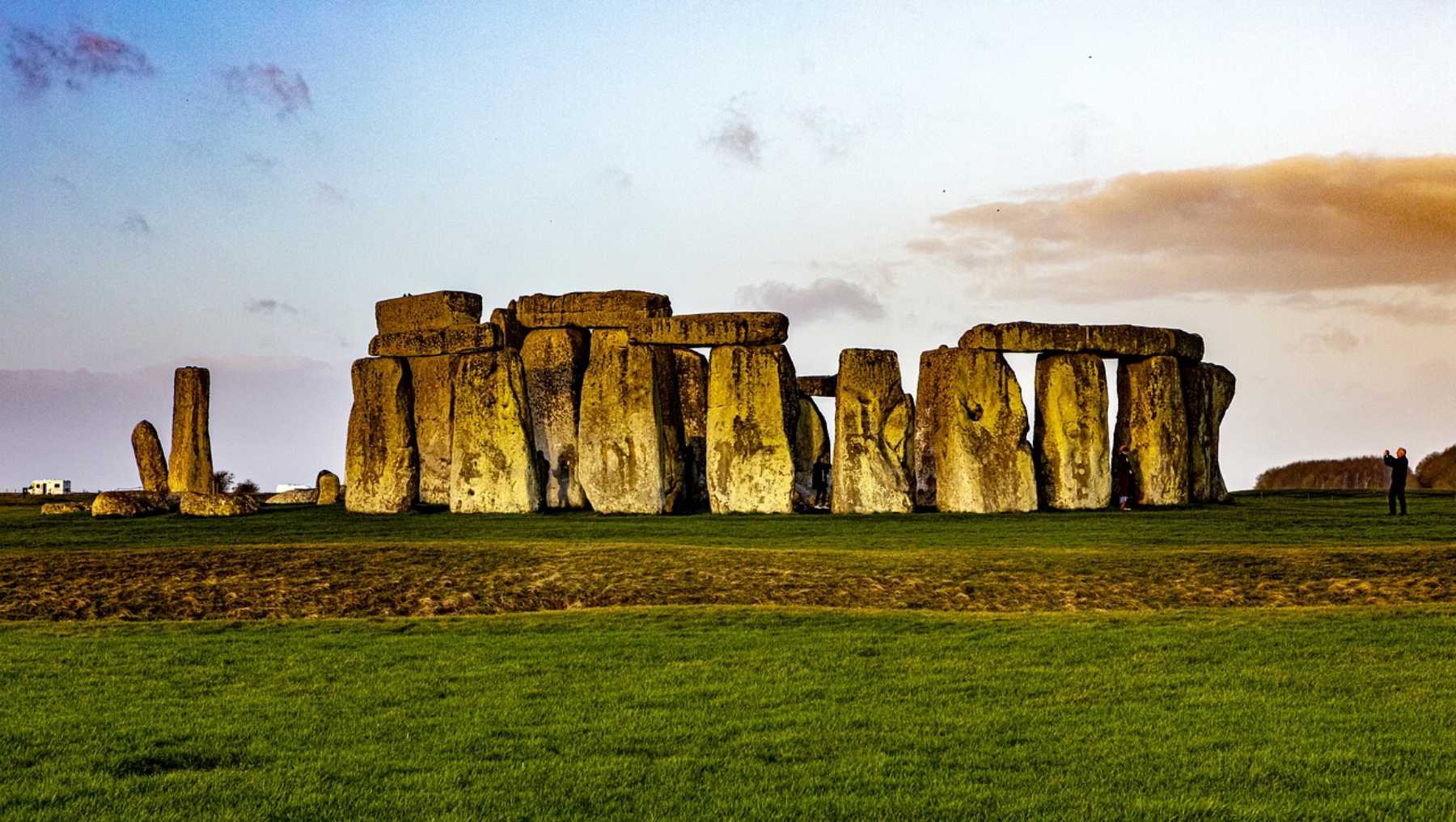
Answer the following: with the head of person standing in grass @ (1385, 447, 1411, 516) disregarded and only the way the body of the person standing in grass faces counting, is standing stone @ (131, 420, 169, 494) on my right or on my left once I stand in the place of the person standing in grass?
on my right
